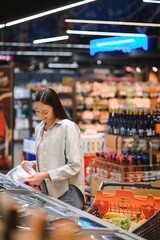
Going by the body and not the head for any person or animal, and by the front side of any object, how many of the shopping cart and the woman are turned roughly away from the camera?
0

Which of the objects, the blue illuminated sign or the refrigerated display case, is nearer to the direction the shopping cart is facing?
the refrigerated display case

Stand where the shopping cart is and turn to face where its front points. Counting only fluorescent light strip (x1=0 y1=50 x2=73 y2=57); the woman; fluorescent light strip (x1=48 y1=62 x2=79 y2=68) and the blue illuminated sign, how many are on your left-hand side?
0

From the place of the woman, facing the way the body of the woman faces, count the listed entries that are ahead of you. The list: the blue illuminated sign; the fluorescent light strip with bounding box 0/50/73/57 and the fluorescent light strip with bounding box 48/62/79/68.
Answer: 0

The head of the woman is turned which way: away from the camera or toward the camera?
toward the camera

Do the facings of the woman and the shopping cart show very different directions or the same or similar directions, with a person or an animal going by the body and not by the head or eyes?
same or similar directions

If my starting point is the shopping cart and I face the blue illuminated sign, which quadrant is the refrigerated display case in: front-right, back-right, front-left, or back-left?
back-left

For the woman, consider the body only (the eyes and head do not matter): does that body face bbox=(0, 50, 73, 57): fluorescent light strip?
no

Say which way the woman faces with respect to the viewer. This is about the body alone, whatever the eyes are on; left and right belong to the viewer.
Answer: facing the viewer and to the left of the viewer

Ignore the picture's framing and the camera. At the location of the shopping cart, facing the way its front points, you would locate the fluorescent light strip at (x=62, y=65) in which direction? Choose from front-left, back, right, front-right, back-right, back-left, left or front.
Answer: back-right

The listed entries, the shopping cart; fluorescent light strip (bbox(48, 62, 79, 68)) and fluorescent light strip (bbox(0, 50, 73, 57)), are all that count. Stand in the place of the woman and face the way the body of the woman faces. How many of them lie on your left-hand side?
1

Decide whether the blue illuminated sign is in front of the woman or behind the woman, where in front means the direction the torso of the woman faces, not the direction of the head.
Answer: behind

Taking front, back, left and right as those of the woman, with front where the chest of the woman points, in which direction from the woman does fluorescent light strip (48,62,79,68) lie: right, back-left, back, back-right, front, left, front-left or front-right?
back-right
